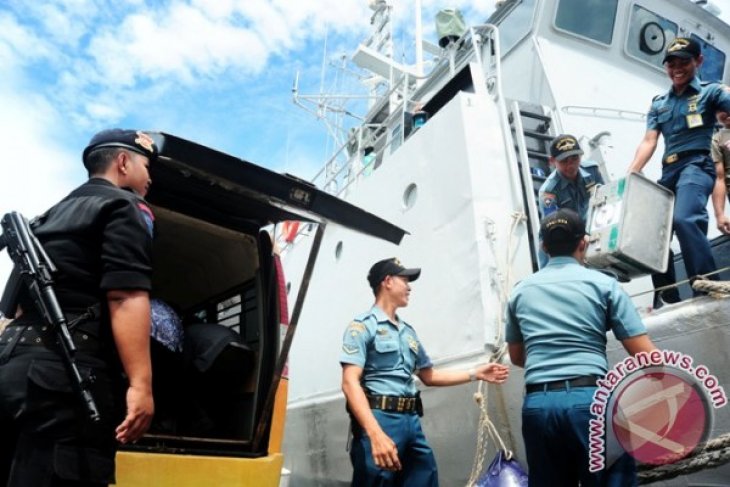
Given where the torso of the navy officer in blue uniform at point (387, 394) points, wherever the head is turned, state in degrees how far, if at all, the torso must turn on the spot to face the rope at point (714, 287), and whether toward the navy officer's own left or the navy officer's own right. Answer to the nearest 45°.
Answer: approximately 45° to the navy officer's own left

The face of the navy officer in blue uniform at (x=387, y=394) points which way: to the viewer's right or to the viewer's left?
to the viewer's right

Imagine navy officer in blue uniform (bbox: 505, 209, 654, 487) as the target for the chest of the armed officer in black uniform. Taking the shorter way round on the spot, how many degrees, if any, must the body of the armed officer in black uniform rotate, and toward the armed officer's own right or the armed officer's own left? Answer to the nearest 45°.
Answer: approximately 45° to the armed officer's own right

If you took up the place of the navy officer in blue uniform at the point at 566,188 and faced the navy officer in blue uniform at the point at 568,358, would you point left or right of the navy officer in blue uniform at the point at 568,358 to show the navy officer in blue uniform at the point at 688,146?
left

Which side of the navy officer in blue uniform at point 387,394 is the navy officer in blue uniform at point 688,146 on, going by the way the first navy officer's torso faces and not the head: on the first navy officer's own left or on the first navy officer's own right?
on the first navy officer's own left

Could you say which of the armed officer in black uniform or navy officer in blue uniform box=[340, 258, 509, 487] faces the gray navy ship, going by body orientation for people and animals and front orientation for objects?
the armed officer in black uniform

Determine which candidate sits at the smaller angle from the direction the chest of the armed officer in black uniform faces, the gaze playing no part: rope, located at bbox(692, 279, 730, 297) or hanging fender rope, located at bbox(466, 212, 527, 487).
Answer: the hanging fender rope

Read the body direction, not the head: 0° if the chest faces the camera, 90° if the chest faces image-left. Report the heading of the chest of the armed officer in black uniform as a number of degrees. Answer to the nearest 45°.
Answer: approximately 225°

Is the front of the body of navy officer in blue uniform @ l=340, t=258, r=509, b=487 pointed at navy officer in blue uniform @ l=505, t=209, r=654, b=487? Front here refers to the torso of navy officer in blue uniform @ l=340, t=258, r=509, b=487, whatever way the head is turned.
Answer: yes

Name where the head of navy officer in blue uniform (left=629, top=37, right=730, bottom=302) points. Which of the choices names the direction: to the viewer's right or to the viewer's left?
to the viewer's left
